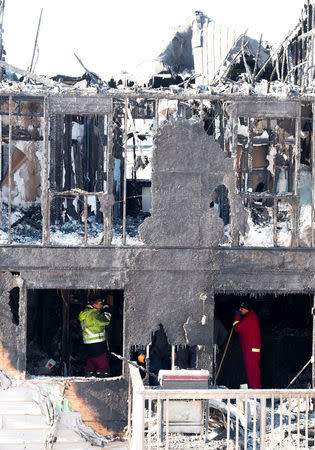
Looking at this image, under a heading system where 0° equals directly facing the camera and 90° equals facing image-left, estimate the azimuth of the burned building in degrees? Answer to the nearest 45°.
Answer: approximately 0°

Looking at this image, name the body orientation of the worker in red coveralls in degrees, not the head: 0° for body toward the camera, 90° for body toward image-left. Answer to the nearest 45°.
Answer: approximately 90°
